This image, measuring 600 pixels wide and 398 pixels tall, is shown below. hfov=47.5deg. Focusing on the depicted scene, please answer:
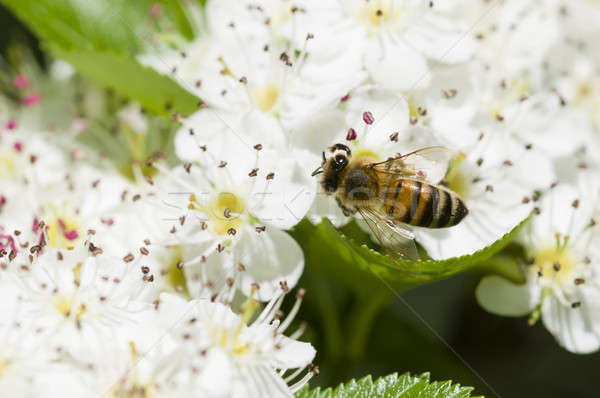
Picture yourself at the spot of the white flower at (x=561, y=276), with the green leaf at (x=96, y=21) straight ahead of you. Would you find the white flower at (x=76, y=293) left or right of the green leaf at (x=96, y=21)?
left

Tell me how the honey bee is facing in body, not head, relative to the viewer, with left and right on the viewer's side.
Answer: facing to the left of the viewer

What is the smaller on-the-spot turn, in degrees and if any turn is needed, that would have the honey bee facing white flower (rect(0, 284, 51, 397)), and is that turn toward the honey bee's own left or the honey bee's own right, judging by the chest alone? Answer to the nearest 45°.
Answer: approximately 45° to the honey bee's own left

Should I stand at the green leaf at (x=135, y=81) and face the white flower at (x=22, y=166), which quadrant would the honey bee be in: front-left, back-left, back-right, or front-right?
back-left

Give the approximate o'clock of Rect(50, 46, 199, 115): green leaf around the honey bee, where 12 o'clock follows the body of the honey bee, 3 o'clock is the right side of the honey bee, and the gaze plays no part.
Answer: The green leaf is roughly at 1 o'clock from the honey bee.

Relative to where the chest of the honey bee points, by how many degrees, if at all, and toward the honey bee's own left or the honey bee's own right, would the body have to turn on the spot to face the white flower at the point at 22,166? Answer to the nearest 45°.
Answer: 0° — it already faces it
